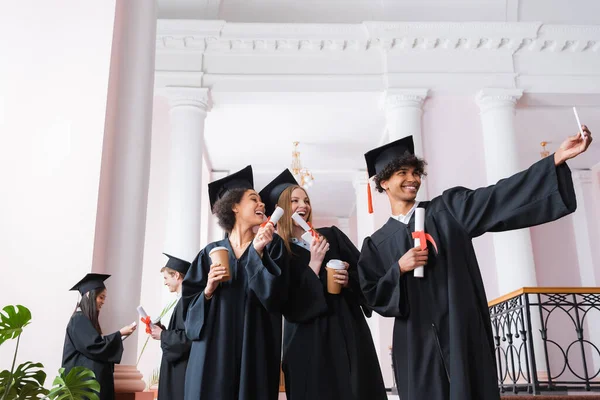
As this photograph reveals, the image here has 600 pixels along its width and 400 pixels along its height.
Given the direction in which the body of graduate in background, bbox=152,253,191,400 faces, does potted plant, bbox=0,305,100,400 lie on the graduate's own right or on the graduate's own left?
on the graduate's own left

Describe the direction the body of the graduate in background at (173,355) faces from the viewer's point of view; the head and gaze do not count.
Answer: to the viewer's left

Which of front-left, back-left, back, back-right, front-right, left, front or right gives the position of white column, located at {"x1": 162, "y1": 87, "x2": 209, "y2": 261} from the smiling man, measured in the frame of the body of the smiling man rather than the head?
back-right

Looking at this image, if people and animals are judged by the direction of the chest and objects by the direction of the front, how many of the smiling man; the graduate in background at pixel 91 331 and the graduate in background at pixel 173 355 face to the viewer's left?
1

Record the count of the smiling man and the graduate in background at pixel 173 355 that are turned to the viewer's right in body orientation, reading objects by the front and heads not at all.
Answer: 0

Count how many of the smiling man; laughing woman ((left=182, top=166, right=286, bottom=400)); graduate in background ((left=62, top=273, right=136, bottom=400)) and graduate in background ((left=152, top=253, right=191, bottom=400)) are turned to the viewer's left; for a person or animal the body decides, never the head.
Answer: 1

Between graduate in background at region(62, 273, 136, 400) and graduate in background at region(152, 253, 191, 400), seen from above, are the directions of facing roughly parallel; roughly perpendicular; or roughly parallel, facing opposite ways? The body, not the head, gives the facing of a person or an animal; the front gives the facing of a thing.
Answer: roughly parallel, facing opposite ways

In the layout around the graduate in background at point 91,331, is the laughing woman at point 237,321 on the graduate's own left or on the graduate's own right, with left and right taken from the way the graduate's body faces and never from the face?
on the graduate's own right

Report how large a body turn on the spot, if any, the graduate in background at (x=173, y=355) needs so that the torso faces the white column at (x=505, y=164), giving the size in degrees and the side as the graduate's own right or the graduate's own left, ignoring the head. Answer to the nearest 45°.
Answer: approximately 135° to the graduate's own right

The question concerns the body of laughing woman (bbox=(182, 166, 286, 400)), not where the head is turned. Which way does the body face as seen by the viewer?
toward the camera

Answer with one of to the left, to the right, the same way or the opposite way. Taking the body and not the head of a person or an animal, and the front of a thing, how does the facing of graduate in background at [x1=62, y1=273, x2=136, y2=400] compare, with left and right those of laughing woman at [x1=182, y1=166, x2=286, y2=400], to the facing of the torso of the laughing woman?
to the left

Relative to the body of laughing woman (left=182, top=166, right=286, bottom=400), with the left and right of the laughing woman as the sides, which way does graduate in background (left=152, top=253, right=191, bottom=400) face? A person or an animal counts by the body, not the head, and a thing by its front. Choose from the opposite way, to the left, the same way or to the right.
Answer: to the right

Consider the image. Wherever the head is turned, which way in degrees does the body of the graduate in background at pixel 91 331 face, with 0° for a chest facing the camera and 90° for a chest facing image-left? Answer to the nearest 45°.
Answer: approximately 270°

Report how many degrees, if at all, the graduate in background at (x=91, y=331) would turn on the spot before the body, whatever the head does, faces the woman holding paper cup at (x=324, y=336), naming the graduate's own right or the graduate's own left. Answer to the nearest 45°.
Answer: approximately 45° to the graduate's own right

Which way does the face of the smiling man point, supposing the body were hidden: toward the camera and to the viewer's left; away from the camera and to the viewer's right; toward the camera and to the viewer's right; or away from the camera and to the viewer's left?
toward the camera and to the viewer's right

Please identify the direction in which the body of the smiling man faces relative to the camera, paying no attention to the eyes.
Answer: toward the camera

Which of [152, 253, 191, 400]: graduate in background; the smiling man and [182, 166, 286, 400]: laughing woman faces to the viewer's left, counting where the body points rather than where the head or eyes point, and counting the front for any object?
the graduate in background
